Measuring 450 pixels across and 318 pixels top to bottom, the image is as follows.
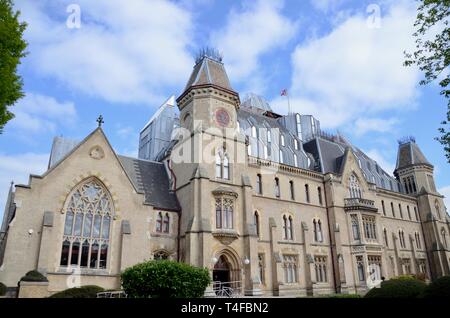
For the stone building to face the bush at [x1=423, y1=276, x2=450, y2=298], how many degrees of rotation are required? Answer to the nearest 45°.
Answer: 0° — it already faces it

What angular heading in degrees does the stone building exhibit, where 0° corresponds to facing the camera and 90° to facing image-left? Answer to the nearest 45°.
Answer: approximately 315°

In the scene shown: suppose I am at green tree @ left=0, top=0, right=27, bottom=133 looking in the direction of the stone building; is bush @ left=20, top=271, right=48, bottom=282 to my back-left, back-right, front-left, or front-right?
front-left

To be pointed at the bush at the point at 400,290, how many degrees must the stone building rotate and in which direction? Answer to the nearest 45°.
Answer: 0° — it already faces it

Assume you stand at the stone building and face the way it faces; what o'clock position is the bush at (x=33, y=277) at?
The bush is roughly at 3 o'clock from the stone building.

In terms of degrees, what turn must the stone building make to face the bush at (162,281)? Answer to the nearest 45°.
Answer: approximately 45° to its right

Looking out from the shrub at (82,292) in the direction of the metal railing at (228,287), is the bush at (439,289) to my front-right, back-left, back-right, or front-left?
front-right
